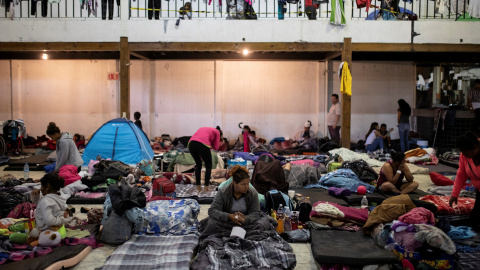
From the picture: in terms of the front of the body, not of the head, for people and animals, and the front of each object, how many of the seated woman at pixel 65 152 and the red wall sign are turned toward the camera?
1

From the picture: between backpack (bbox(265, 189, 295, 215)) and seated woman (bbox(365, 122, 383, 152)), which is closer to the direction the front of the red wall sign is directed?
the backpack

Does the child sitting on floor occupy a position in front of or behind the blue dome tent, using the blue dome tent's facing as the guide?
in front

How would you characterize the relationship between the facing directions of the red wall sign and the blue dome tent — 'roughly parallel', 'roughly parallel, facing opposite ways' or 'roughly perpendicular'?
roughly parallel

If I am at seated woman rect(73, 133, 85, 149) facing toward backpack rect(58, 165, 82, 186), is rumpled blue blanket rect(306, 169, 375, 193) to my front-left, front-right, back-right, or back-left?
front-left

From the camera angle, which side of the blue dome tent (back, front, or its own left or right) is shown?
front

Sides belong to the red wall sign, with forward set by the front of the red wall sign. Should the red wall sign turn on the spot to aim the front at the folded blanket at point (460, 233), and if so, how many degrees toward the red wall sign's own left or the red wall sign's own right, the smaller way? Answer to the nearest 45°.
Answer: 0° — it already faces it

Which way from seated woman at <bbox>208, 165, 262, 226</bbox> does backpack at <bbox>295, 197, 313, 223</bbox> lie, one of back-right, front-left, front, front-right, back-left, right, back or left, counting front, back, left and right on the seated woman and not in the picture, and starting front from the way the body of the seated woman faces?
back-left

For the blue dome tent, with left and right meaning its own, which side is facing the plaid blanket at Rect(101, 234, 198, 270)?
front

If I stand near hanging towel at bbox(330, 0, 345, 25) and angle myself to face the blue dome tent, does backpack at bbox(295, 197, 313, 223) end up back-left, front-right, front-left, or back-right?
front-left

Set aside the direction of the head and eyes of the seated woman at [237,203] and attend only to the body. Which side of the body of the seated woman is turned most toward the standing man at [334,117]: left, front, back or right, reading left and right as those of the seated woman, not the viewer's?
back

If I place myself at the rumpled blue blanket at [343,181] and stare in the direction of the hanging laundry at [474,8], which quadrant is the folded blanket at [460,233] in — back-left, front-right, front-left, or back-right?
back-right
